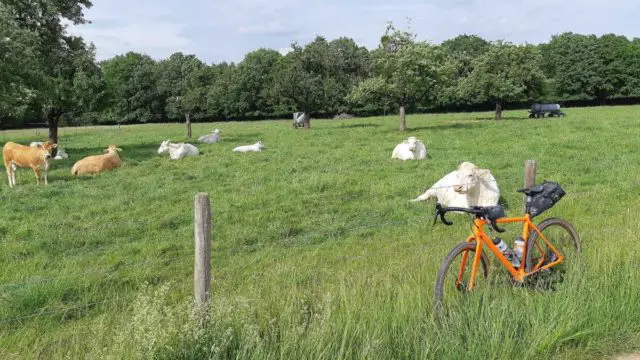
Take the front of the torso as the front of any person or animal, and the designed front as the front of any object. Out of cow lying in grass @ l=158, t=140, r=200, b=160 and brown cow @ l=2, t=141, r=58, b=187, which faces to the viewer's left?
the cow lying in grass

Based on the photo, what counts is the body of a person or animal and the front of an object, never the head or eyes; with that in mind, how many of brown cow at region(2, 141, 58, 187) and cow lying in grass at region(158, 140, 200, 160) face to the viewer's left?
1

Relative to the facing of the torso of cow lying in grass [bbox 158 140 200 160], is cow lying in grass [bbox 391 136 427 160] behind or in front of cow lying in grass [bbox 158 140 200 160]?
behind

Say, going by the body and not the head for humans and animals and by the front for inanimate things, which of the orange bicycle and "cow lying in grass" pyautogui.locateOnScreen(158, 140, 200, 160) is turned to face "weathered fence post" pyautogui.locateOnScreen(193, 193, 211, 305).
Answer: the orange bicycle

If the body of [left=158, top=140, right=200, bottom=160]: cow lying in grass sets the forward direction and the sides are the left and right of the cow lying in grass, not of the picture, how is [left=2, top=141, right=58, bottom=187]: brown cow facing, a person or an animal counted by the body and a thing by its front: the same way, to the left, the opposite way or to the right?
the opposite way

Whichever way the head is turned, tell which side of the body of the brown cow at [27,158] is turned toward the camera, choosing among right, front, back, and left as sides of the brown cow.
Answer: right

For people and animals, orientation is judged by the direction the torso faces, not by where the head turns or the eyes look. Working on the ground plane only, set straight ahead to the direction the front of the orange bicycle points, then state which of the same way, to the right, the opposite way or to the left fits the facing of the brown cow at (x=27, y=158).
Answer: the opposite way

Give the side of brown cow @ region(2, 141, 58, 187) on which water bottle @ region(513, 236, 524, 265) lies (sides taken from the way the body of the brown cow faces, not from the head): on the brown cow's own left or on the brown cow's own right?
on the brown cow's own right

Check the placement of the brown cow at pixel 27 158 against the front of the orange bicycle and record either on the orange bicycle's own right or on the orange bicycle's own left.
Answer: on the orange bicycle's own right

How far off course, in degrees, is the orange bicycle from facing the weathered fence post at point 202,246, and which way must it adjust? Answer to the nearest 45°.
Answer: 0° — it already faces it

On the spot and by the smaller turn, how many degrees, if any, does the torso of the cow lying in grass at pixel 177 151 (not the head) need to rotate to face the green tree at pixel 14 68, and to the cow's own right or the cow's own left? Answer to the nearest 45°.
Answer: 0° — it already faces it

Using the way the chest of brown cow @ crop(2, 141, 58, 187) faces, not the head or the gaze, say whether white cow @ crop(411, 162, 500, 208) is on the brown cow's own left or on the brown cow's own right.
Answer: on the brown cow's own right

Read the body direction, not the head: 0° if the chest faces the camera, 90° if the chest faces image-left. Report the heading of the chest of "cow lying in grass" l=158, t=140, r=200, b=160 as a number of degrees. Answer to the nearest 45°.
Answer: approximately 90°
